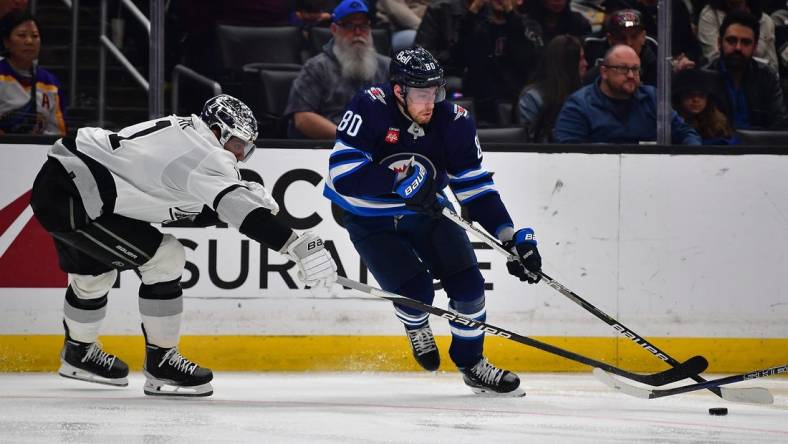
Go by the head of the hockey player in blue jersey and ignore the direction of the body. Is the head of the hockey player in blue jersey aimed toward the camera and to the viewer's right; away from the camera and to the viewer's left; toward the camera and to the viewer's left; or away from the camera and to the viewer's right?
toward the camera and to the viewer's right

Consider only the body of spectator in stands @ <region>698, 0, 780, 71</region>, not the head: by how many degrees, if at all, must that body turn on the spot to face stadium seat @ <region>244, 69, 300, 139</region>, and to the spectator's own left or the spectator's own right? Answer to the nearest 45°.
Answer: approximately 45° to the spectator's own right

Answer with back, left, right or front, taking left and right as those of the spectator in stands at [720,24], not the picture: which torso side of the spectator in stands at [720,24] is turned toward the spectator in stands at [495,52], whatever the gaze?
right

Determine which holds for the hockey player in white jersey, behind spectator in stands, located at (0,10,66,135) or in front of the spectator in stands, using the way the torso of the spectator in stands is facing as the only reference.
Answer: in front

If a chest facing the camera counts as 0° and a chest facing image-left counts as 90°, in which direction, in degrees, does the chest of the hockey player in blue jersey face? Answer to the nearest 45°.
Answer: approximately 315°

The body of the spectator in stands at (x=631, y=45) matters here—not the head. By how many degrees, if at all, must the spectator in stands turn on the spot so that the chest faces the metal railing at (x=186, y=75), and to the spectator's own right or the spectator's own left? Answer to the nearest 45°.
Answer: approximately 90° to the spectator's own right

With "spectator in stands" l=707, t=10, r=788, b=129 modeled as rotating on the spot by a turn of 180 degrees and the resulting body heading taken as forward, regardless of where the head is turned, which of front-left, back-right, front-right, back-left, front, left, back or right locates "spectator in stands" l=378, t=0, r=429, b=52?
left
